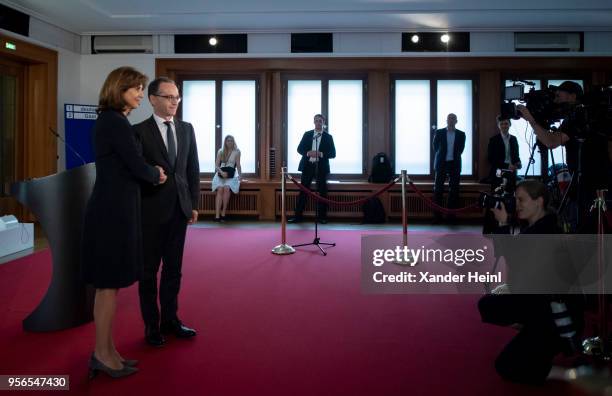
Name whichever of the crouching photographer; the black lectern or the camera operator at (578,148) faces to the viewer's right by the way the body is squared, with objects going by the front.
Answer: the black lectern

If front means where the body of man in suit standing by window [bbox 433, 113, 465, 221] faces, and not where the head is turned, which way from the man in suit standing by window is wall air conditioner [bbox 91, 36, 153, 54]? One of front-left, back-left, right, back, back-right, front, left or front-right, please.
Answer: right

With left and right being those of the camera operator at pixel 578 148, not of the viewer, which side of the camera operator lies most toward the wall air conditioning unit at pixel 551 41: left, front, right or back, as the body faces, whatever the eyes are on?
right

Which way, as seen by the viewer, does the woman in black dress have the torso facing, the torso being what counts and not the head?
to the viewer's right

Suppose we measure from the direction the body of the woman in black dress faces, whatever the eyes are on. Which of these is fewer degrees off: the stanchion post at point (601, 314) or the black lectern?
the stanchion post

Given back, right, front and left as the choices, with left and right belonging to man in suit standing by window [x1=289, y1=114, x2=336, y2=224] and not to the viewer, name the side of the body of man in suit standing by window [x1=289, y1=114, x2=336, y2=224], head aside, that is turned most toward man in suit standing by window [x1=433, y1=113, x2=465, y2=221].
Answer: left

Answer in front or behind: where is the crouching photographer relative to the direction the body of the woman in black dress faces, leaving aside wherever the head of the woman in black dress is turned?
in front

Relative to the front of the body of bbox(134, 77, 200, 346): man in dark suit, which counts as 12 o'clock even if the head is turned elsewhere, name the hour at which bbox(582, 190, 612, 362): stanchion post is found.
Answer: The stanchion post is roughly at 11 o'clock from the man in dark suit.
